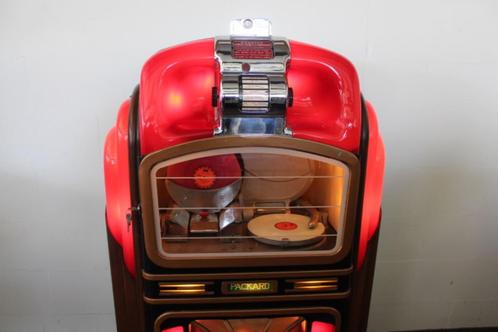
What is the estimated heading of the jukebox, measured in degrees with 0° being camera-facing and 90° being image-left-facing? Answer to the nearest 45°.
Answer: approximately 0°
